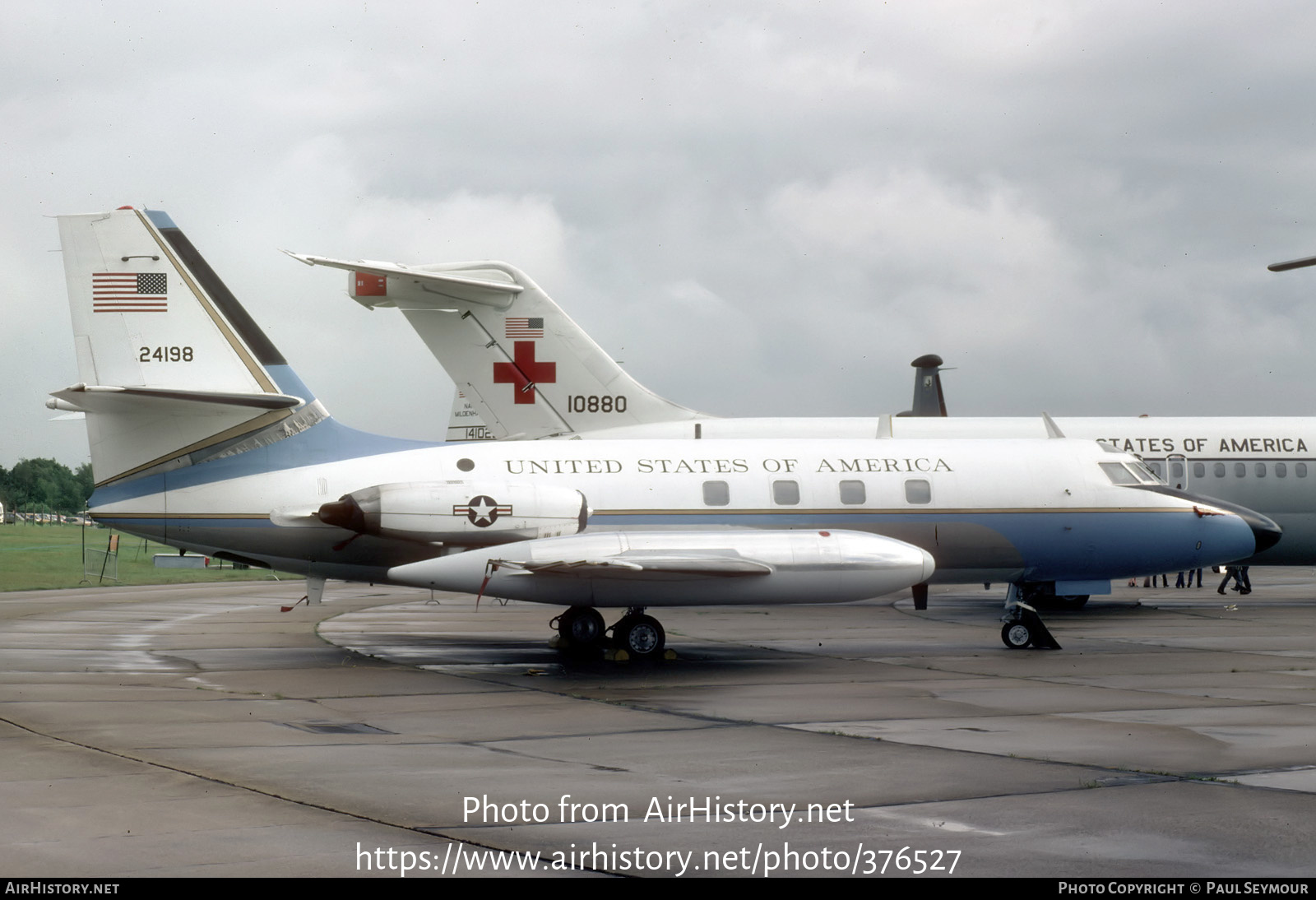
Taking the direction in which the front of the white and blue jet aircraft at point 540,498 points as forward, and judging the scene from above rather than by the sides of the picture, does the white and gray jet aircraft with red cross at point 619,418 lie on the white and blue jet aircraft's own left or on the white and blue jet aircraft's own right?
on the white and blue jet aircraft's own left

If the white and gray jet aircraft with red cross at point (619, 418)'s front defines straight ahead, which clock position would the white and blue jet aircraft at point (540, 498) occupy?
the white and blue jet aircraft at point (540, 498) is roughly at 3 o'clock from the white and gray jet aircraft with red cross at point (619, 418).

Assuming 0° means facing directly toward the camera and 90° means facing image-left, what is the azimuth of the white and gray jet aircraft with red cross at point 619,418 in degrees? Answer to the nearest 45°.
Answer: approximately 270°

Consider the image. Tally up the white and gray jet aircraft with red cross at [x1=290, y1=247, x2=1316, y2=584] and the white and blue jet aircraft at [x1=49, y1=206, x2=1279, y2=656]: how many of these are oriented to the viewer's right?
2

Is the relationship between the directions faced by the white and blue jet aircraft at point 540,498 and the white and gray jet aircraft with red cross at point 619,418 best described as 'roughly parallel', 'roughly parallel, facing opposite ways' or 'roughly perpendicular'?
roughly parallel

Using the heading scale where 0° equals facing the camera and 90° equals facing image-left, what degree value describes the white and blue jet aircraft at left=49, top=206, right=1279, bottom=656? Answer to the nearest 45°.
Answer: approximately 270°
